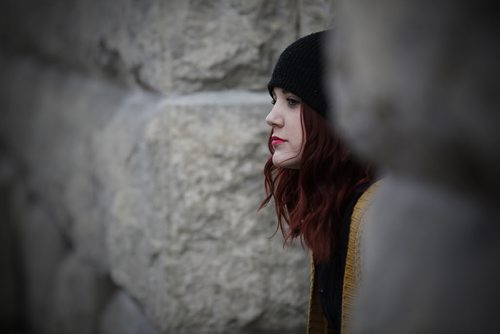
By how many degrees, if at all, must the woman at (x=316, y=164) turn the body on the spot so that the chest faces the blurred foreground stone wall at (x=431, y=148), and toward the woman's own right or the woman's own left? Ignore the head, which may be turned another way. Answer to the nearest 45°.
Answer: approximately 90° to the woman's own left

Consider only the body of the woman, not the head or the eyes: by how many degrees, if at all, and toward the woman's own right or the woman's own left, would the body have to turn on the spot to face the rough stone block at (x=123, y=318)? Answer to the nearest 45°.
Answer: approximately 45° to the woman's own right

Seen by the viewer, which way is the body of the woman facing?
to the viewer's left

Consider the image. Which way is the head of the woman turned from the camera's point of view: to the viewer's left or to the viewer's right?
to the viewer's left
